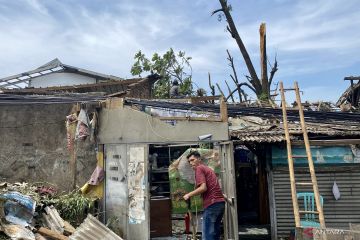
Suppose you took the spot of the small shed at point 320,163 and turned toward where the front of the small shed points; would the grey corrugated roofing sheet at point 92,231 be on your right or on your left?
on your right

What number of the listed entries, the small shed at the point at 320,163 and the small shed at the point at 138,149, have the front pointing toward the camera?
2

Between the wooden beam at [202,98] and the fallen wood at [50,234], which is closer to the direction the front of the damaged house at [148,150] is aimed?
the fallen wood

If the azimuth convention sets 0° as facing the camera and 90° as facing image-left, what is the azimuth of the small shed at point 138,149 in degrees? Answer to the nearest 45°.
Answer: approximately 0°

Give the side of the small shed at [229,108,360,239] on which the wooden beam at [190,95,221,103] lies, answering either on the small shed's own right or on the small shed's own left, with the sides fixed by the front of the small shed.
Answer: on the small shed's own right

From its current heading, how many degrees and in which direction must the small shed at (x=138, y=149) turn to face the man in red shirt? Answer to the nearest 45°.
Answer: approximately 45° to its left

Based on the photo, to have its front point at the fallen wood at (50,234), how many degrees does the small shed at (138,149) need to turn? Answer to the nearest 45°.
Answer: approximately 45° to its right

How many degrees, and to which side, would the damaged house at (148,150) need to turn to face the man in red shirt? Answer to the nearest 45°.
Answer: approximately 45° to its left

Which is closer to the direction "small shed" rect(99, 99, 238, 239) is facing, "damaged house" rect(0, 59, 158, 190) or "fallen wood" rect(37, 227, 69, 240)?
the fallen wood
